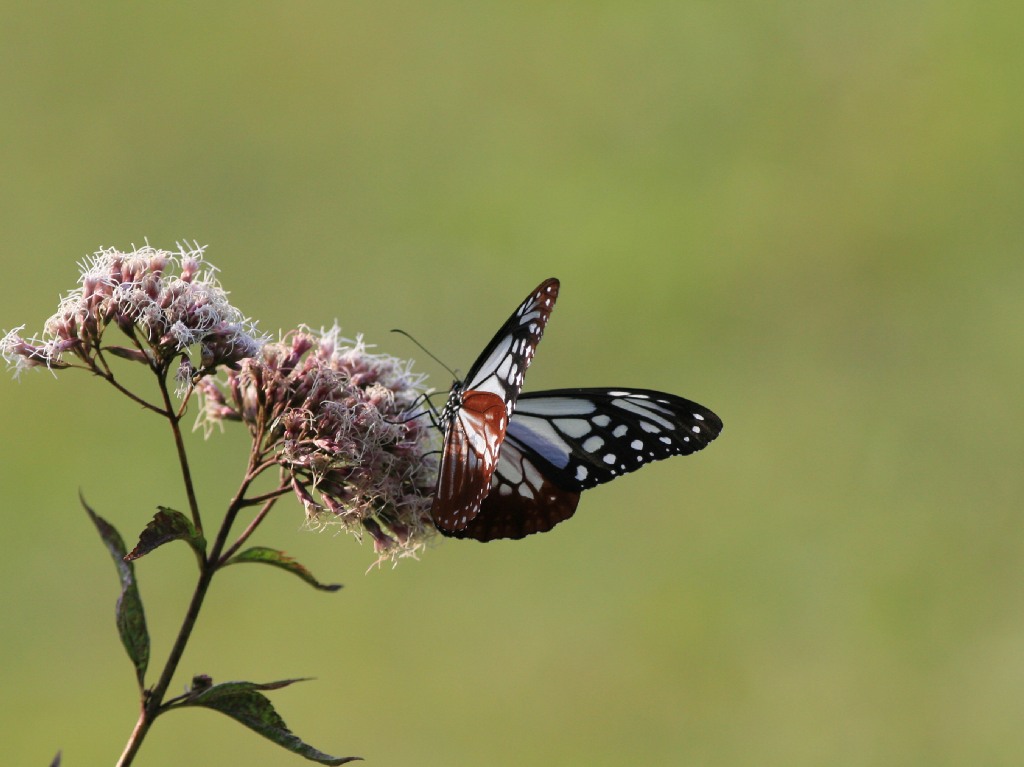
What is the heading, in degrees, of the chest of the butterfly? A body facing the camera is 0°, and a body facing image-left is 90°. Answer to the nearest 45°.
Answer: approximately 90°

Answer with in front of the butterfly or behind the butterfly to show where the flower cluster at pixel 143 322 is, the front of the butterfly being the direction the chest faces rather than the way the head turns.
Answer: in front
